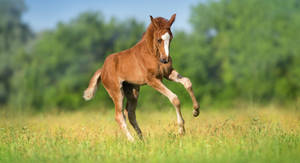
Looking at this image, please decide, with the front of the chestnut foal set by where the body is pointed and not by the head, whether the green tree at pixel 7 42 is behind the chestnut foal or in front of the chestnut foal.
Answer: behind

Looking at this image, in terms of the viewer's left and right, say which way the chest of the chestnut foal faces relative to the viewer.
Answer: facing the viewer and to the right of the viewer
